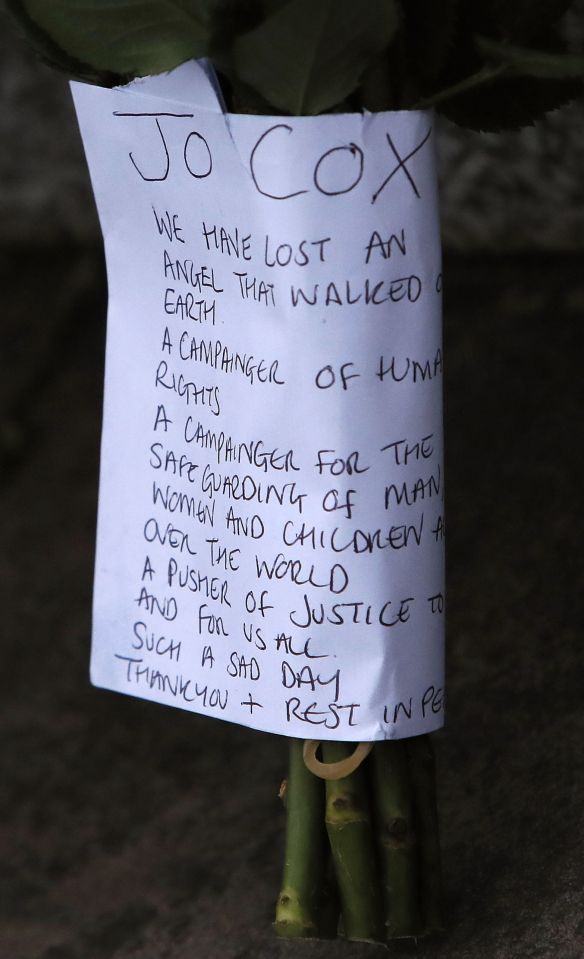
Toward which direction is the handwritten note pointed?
toward the camera
